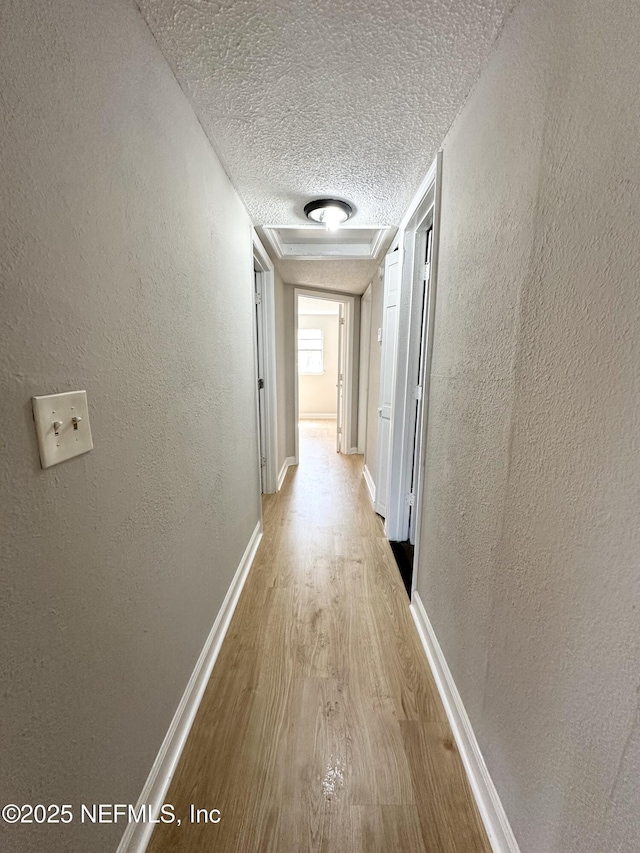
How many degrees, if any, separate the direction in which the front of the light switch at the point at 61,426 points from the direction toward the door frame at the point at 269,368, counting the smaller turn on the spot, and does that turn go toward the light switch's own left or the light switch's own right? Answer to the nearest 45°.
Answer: approximately 90° to the light switch's own left

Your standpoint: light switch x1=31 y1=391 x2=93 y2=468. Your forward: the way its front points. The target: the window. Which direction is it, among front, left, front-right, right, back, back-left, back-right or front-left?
left

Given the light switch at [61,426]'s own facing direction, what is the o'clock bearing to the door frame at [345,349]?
The door frame is roughly at 9 o'clock from the light switch.

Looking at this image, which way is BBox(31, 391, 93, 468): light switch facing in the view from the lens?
facing the viewer and to the right of the viewer

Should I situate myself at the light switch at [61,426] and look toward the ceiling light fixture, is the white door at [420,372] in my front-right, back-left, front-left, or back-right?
front-right

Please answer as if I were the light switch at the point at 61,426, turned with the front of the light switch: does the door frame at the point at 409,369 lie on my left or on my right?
on my left

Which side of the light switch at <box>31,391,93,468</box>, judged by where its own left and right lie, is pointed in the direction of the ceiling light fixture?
left
